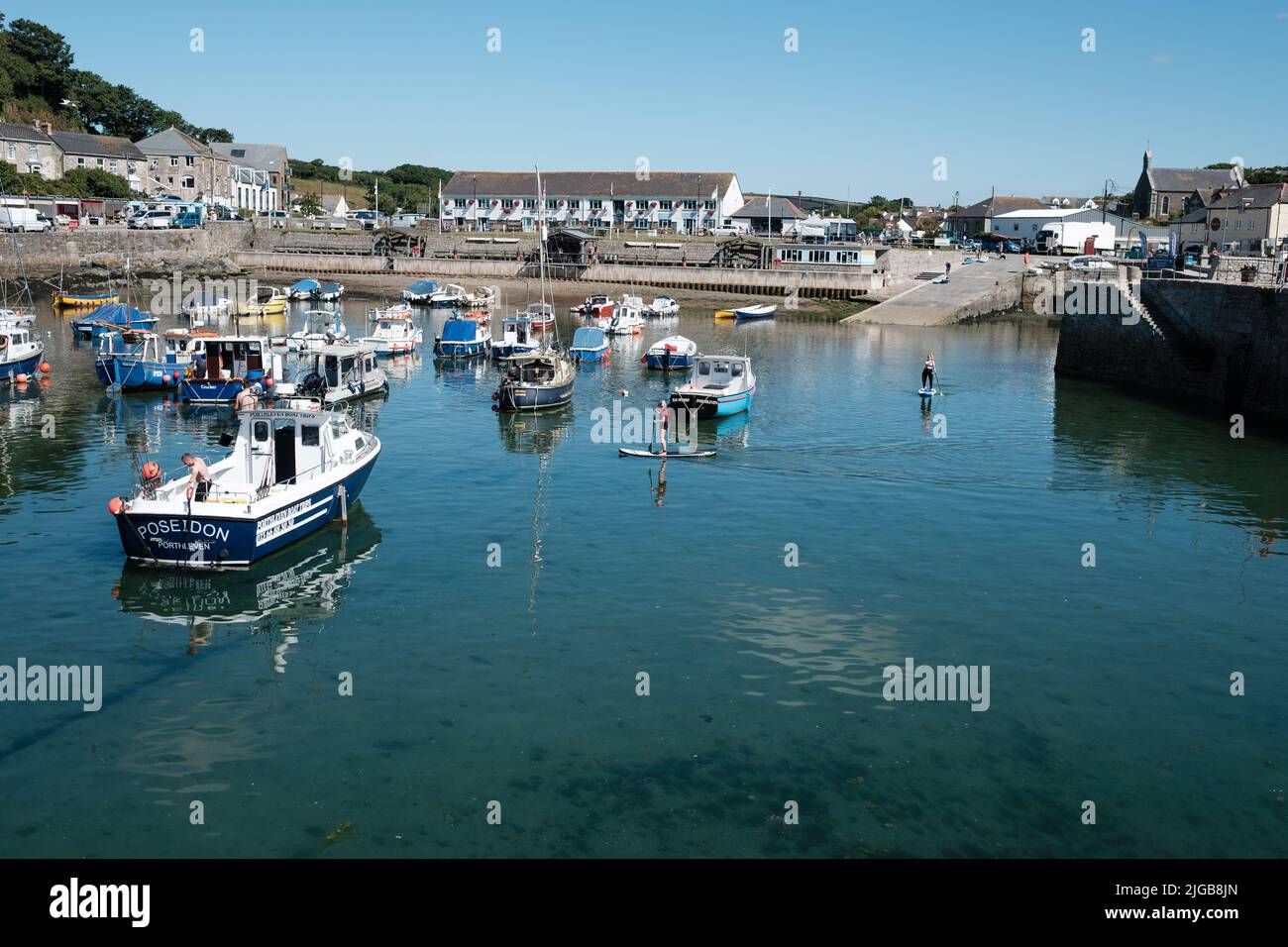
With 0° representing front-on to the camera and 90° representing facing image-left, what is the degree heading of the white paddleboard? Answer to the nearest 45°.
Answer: approximately 90°
